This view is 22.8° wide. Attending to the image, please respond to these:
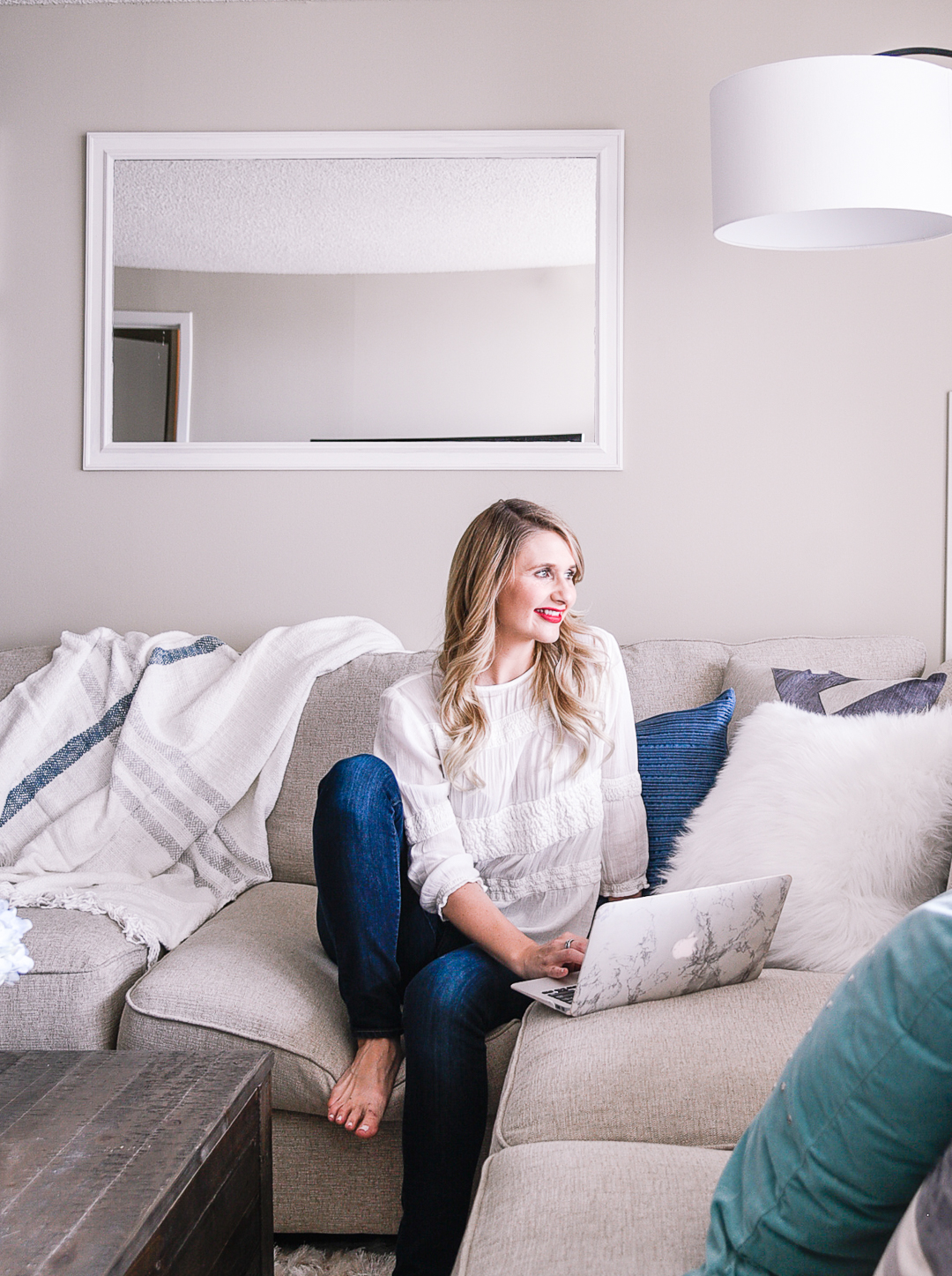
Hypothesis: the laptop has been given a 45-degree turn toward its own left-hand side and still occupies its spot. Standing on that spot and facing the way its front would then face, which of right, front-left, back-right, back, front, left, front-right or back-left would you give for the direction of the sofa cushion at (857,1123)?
left

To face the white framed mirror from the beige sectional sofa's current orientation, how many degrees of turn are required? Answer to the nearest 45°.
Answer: approximately 180°

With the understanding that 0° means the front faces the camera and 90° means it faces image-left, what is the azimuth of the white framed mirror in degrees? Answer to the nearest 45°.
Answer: approximately 0°

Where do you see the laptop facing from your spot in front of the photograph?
facing away from the viewer and to the left of the viewer

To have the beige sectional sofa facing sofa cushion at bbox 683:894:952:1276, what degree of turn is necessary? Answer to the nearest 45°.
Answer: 0° — it already faces it

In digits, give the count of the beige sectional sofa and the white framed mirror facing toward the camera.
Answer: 2

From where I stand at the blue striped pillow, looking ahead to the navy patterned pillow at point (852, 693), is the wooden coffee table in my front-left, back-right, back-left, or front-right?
back-right

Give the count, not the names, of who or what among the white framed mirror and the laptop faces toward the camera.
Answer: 1
